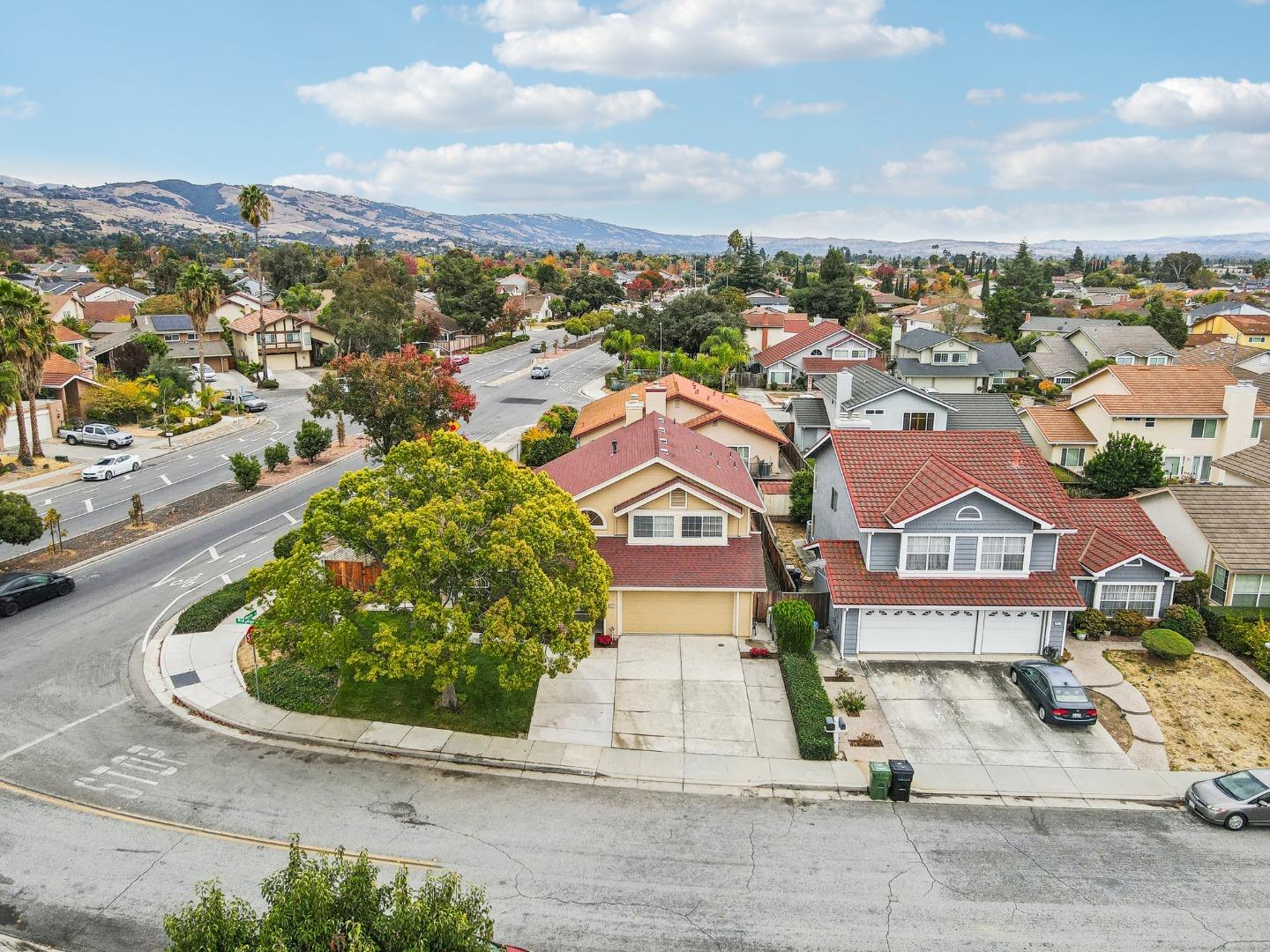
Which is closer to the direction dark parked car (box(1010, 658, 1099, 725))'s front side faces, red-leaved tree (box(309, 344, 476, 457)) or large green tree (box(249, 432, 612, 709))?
the red-leaved tree

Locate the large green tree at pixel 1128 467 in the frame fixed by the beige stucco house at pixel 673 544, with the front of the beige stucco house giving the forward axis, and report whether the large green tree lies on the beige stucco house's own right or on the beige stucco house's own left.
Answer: on the beige stucco house's own left

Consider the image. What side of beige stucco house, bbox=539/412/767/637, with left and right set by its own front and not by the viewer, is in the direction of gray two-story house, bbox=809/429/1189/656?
left

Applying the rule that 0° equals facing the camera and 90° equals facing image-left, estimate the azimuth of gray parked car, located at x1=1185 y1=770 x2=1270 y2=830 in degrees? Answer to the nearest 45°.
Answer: approximately 45°

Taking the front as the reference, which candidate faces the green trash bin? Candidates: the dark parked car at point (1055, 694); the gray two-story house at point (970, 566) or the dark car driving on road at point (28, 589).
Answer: the gray two-story house

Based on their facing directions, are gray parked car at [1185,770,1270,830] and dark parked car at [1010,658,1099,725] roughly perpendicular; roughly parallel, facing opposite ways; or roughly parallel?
roughly perpendicular

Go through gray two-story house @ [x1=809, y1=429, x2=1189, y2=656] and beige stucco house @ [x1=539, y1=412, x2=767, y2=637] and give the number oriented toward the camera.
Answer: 2

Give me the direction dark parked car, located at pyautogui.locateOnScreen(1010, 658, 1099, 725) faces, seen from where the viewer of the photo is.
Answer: facing away from the viewer and to the left of the viewer

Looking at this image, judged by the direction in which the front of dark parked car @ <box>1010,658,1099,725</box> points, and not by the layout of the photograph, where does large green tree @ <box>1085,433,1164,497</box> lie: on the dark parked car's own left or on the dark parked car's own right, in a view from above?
on the dark parked car's own right

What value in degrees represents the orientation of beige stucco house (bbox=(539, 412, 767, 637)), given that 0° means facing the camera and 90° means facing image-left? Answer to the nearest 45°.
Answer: approximately 0°

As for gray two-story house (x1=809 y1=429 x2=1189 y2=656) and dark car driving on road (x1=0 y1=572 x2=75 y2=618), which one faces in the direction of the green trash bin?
the gray two-story house

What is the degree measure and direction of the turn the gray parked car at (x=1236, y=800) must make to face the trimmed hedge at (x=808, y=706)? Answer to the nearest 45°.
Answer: approximately 45° to its right

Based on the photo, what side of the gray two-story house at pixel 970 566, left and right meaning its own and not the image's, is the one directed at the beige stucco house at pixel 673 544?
right
